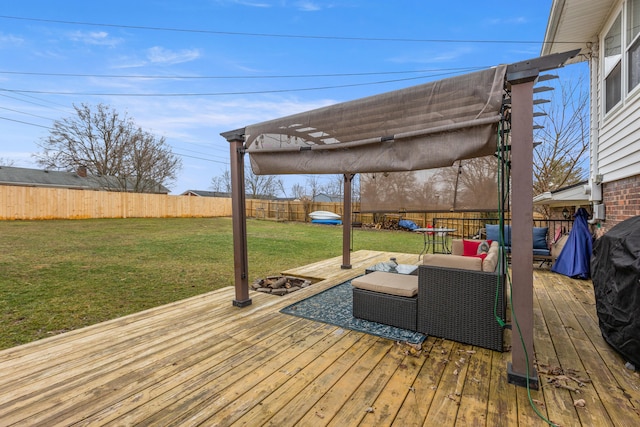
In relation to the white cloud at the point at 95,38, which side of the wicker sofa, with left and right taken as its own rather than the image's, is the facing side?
front

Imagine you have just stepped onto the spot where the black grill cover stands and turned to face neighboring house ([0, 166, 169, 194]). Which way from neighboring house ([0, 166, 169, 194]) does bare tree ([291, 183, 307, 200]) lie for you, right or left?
right

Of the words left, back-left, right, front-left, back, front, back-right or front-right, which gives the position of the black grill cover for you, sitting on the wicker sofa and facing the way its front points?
back

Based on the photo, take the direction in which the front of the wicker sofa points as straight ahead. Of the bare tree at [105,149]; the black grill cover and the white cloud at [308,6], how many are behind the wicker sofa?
1

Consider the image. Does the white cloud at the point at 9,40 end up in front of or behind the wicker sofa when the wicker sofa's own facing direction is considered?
in front

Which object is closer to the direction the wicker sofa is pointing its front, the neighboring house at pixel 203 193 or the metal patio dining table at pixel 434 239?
the neighboring house

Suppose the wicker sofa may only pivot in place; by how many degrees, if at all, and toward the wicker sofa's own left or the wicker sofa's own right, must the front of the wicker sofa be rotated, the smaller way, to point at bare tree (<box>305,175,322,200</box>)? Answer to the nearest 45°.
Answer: approximately 45° to the wicker sofa's own right

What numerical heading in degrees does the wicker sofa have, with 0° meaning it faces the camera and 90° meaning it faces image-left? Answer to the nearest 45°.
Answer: approximately 90°

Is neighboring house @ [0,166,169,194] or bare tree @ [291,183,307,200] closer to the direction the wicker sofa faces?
the neighboring house

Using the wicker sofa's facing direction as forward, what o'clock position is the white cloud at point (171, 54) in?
The white cloud is roughly at 1 o'clock from the wicker sofa.

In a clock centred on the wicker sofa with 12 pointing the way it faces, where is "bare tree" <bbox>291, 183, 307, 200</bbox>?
The bare tree is roughly at 2 o'clock from the wicker sofa.

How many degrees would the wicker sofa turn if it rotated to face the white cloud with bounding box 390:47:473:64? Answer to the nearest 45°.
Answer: approximately 90° to its right
